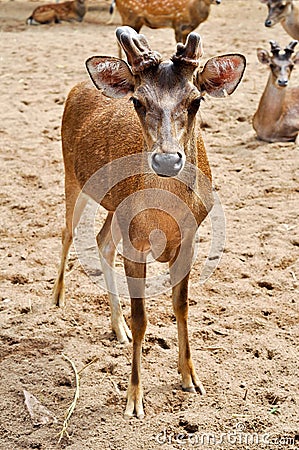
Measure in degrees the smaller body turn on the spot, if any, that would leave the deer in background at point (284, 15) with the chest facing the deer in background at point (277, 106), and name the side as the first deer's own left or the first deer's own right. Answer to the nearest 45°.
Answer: approximately 45° to the first deer's own left

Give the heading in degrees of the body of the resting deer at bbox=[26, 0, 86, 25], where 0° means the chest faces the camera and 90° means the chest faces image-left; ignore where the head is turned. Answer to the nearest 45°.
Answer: approximately 270°

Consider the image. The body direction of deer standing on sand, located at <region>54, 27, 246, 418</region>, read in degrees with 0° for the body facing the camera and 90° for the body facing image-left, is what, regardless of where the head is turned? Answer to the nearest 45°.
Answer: approximately 315°

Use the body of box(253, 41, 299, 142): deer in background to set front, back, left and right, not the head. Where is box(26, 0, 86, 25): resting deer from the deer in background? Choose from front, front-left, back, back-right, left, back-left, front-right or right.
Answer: right

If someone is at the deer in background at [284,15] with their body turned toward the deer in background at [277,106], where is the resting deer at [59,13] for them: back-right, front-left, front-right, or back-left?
back-right

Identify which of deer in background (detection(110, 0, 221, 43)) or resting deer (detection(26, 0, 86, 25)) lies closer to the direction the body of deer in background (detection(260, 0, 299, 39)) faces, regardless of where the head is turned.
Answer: the deer in background

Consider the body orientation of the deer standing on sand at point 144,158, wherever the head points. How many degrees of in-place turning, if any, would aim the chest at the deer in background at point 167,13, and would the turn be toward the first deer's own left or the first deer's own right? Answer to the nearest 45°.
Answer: approximately 135° to the first deer's own left

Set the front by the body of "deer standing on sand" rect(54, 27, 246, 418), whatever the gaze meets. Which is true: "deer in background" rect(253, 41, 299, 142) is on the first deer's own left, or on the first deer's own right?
on the first deer's own left
